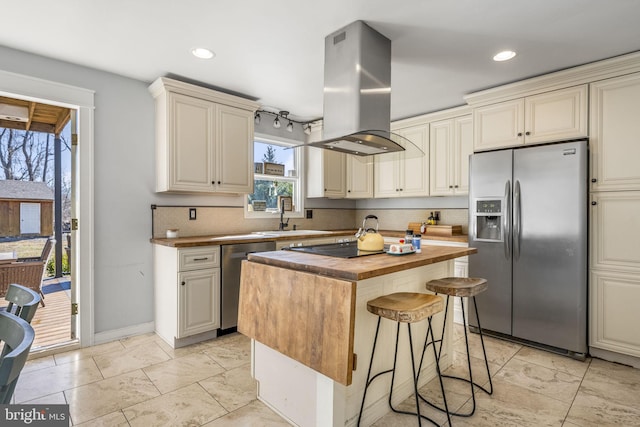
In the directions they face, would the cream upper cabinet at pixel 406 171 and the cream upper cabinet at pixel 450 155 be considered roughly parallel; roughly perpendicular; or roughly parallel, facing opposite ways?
roughly parallel

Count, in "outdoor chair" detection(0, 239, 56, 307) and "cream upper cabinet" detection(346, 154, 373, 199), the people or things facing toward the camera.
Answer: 1

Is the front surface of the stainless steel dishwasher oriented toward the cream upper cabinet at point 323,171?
no

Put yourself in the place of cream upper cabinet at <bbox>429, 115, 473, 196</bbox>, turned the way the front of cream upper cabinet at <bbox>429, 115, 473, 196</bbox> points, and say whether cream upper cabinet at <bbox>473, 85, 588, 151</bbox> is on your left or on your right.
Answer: on your left

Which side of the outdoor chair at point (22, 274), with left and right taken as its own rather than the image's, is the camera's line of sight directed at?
left

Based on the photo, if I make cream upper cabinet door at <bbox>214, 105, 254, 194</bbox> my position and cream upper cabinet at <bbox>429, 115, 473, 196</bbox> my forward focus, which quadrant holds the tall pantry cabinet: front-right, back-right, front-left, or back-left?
front-right

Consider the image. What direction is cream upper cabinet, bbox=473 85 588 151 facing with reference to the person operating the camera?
facing the viewer and to the left of the viewer

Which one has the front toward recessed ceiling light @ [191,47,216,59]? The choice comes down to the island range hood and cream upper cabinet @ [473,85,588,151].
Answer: the cream upper cabinet

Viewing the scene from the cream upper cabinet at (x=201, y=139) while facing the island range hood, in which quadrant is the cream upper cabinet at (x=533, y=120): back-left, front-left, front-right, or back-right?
front-left

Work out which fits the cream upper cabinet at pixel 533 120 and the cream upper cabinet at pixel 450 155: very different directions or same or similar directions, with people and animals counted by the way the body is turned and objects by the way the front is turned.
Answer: same or similar directions

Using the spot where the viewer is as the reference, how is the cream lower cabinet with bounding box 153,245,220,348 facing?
facing the viewer and to the right of the viewer
